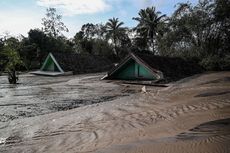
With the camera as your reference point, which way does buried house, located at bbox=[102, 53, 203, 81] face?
facing the viewer and to the left of the viewer

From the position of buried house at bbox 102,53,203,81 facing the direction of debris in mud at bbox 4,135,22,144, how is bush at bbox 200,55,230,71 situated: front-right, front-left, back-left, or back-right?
back-left

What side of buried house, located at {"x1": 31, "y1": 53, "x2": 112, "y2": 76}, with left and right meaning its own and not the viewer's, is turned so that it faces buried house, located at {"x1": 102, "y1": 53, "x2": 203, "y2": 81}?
left

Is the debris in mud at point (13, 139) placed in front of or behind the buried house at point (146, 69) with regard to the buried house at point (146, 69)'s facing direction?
in front

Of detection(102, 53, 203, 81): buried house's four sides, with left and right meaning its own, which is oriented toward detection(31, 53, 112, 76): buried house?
right

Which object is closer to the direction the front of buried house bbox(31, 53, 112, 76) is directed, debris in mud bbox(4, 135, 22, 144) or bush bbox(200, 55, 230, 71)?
the debris in mud

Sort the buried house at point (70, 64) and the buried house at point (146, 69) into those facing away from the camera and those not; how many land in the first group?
0

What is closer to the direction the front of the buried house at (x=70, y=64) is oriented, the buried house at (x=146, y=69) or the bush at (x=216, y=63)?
the buried house
